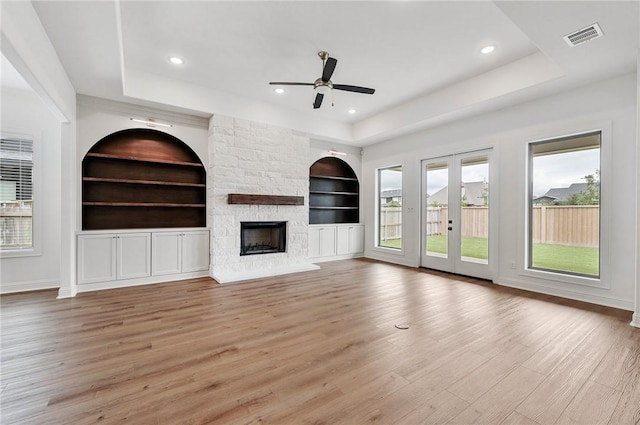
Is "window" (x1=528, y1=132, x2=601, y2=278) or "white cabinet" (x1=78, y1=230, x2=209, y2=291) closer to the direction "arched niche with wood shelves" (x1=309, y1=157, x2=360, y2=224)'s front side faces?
the window

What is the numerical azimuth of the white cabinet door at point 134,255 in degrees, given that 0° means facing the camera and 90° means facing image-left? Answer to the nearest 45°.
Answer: approximately 0°

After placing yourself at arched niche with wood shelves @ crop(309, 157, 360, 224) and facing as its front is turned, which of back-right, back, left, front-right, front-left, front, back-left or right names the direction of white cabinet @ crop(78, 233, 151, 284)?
right

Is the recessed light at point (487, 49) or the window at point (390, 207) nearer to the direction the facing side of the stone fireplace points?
the recessed light

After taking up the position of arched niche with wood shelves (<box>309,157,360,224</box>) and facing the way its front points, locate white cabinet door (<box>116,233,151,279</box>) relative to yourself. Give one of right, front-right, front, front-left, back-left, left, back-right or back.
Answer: right

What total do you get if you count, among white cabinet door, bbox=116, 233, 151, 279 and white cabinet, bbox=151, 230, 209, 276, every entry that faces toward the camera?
2

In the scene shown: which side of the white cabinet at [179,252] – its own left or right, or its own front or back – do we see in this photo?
front

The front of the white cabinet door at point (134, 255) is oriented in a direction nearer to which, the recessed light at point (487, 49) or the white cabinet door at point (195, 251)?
the recessed light

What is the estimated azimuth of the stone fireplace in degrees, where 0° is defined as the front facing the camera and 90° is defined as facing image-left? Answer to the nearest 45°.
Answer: approximately 315°

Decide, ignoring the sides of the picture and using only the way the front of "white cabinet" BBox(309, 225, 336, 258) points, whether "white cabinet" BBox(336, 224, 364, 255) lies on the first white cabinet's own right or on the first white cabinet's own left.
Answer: on the first white cabinet's own left
